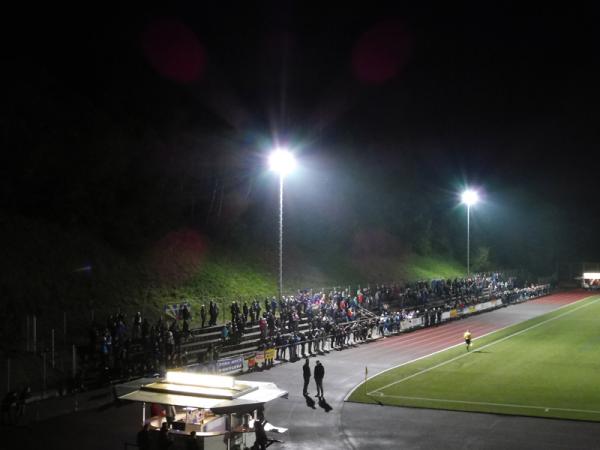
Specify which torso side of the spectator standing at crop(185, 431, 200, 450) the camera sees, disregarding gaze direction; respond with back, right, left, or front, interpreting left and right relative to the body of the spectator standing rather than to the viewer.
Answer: back

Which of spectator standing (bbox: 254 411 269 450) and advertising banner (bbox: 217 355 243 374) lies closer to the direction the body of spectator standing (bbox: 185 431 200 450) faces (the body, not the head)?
the advertising banner

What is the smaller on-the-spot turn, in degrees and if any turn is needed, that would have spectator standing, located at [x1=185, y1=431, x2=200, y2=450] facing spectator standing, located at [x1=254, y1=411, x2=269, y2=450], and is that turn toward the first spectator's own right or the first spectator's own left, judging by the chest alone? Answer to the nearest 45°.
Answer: approximately 45° to the first spectator's own right

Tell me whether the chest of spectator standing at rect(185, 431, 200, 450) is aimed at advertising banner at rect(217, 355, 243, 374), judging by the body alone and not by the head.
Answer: yes
